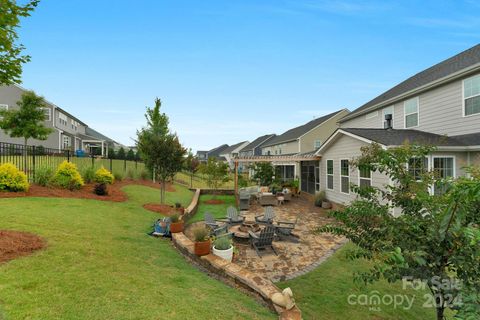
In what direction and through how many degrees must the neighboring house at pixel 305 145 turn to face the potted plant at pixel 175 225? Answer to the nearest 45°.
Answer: approximately 135° to its right

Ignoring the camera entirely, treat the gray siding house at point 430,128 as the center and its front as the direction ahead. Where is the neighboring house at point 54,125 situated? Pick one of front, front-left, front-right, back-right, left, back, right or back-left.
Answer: back-left

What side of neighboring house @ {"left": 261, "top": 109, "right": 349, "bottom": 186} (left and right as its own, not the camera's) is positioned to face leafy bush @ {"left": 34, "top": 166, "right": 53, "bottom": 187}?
back

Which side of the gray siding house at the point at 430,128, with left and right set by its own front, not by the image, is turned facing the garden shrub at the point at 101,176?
back

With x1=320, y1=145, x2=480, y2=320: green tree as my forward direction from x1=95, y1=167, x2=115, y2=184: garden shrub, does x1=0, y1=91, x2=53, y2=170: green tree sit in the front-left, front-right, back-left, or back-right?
back-right

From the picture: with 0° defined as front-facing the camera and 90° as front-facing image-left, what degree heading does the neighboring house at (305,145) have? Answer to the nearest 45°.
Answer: approximately 225°

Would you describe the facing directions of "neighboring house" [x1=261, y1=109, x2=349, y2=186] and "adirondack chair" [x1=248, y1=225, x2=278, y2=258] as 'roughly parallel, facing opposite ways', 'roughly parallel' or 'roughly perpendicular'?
roughly perpendicular

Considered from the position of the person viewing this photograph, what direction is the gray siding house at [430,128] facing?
facing away from the viewer and to the right of the viewer

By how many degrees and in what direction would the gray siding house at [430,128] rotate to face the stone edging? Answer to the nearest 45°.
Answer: approximately 135° to its right
